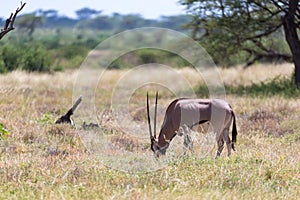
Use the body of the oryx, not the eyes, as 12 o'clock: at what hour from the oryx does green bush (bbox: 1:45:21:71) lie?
The green bush is roughly at 2 o'clock from the oryx.

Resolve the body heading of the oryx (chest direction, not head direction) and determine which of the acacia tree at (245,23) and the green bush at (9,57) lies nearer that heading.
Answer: the green bush

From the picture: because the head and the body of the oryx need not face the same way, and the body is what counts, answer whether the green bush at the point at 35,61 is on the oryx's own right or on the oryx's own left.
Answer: on the oryx's own right

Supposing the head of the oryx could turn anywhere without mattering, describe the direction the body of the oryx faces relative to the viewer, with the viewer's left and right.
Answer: facing to the left of the viewer

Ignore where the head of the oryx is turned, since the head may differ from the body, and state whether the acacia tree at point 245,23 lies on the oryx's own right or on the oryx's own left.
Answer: on the oryx's own right
